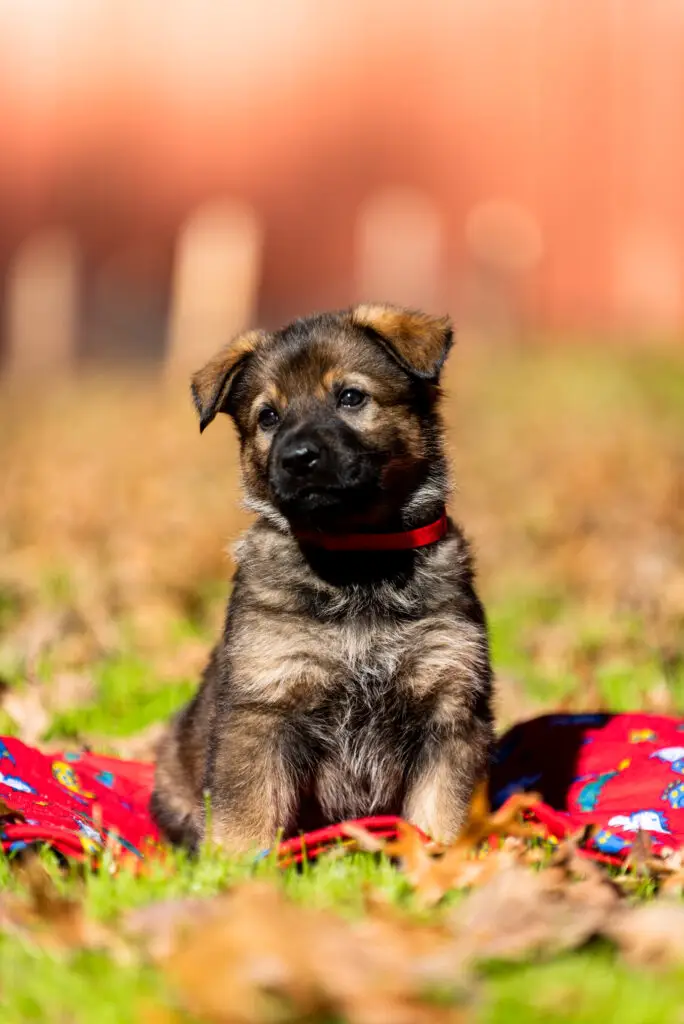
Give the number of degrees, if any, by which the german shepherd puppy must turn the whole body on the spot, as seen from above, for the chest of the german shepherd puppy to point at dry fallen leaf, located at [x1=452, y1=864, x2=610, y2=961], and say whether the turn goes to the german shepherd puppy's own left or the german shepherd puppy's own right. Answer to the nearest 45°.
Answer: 0° — it already faces it

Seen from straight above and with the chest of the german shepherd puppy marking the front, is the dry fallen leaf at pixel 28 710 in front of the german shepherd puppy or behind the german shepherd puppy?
behind

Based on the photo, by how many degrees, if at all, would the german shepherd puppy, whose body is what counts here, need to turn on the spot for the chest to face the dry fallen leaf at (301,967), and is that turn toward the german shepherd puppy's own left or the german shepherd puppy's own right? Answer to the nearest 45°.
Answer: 0° — it already faces it

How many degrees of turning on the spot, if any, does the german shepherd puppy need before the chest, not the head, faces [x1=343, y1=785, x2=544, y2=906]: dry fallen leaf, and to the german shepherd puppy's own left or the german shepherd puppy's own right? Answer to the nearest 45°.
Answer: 0° — it already faces it

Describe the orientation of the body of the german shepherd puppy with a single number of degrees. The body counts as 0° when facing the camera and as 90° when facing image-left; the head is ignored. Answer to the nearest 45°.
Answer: approximately 0°
